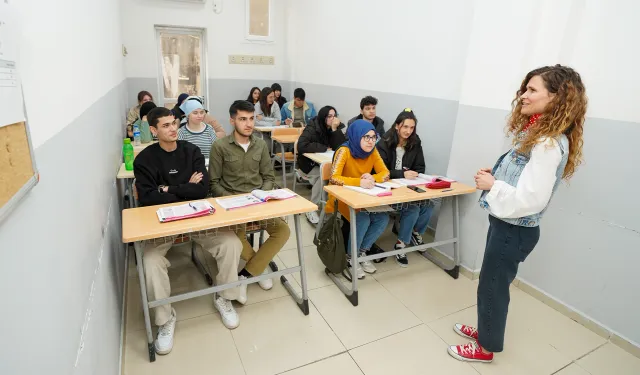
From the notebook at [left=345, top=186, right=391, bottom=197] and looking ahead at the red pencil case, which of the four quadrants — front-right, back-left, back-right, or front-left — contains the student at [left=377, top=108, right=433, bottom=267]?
front-left

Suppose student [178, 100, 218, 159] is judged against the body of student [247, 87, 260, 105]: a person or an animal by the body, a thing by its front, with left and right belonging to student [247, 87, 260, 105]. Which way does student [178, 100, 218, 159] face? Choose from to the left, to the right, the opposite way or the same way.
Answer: the same way

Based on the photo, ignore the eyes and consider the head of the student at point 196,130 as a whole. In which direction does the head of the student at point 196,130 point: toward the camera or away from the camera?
toward the camera

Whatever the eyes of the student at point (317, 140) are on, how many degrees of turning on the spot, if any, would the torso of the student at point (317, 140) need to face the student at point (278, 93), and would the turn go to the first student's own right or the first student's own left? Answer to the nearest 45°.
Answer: approximately 135° to the first student's own left

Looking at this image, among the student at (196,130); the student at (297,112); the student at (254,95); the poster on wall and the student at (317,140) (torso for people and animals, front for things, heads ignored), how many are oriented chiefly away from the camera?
0

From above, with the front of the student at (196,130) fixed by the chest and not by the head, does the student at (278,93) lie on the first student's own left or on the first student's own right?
on the first student's own left

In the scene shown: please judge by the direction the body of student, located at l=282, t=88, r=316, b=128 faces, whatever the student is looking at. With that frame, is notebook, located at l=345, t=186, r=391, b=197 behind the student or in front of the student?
in front

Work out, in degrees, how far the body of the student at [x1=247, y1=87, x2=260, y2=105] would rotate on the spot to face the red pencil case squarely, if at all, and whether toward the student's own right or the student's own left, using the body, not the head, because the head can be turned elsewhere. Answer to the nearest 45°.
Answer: approximately 45° to the student's own right

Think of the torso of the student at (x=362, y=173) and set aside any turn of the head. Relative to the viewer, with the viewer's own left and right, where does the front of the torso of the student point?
facing the viewer and to the right of the viewer

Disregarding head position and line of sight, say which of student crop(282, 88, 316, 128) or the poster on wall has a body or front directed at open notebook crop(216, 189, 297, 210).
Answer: the student

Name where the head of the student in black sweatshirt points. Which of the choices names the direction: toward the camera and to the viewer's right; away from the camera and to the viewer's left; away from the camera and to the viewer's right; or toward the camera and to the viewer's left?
toward the camera and to the viewer's right

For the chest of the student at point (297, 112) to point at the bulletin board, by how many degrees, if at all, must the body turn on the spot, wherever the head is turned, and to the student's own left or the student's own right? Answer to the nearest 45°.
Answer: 0° — they already face it

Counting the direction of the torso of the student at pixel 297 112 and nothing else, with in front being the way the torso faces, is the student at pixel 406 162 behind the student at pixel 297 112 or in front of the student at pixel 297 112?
in front

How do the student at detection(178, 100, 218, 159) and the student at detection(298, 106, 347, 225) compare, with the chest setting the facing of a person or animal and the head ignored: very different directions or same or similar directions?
same or similar directions

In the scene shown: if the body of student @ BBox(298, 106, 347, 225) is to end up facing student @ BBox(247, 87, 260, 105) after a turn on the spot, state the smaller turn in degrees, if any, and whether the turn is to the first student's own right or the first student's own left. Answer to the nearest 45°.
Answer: approximately 180°

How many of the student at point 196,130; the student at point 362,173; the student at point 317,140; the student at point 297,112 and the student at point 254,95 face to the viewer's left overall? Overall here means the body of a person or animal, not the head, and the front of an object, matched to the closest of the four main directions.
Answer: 0
